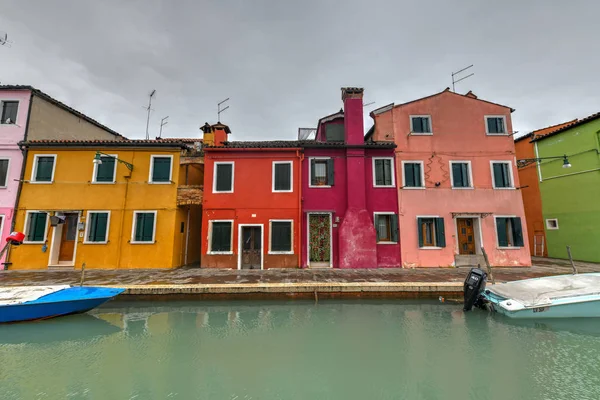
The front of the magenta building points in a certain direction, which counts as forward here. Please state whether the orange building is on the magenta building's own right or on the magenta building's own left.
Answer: on the magenta building's own left

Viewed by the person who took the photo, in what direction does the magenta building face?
facing the viewer

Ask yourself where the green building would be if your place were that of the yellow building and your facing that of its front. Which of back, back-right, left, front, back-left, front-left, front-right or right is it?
front-left

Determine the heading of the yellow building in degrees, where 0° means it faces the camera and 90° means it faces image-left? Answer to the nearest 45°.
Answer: approximately 0°

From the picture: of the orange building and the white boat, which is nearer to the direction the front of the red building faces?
the white boat

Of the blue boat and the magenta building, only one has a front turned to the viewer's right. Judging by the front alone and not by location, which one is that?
the blue boat

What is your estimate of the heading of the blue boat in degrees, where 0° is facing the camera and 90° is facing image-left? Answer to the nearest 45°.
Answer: approximately 270°

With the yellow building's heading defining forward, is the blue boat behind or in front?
in front

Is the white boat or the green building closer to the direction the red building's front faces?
the white boat

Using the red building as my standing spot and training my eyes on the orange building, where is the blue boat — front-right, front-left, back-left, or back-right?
back-right

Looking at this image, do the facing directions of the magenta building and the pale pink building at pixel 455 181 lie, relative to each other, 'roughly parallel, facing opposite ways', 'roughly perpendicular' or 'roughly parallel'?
roughly parallel

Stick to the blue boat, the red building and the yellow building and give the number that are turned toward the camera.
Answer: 2

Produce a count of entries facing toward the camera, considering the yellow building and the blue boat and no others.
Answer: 1

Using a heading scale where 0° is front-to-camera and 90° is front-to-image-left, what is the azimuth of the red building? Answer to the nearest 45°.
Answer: approximately 0°

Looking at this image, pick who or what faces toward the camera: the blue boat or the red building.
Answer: the red building

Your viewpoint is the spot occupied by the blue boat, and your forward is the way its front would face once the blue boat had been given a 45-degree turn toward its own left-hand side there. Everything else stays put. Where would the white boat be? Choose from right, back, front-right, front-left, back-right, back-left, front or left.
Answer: right

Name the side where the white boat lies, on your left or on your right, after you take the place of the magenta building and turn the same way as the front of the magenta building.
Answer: on your left

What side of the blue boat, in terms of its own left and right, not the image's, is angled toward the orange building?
front
